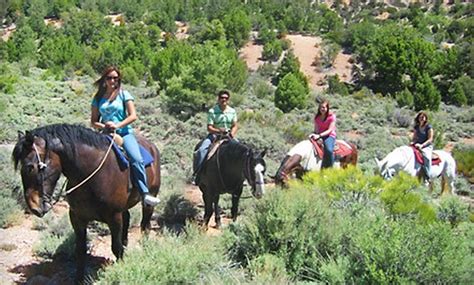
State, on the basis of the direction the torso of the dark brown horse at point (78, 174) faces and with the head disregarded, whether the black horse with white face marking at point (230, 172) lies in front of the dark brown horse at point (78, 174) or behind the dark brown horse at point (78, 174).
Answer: behind

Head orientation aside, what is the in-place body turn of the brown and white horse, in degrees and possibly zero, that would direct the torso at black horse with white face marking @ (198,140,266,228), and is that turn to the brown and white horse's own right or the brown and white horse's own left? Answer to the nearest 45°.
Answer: approximately 45° to the brown and white horse's own left

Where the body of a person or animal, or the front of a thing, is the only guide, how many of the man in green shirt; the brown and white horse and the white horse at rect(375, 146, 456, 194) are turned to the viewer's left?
2

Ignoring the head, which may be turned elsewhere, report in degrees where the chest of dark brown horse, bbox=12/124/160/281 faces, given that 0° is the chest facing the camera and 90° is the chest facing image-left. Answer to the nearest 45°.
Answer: approximately 45°

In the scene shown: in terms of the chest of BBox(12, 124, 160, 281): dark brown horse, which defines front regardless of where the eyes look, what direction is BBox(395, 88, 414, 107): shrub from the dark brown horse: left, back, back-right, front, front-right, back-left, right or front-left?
back

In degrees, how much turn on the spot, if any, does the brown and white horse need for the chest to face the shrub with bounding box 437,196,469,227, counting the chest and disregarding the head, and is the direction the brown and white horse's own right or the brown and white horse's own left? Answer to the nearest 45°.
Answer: approximately 180°

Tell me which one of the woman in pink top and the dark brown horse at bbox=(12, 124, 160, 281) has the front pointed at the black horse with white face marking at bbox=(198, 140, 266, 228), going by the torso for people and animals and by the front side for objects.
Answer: the woman in pink top

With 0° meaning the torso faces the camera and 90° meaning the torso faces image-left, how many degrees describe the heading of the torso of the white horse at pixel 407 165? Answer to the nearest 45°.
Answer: approximately 90°

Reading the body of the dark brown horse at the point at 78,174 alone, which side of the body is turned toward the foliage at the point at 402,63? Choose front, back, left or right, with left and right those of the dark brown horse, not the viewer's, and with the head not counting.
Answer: back

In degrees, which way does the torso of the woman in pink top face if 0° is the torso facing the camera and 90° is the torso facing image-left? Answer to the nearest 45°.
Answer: approximately 45°

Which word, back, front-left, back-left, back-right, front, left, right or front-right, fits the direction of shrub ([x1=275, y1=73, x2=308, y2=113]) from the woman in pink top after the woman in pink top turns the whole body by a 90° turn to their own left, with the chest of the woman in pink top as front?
back-left

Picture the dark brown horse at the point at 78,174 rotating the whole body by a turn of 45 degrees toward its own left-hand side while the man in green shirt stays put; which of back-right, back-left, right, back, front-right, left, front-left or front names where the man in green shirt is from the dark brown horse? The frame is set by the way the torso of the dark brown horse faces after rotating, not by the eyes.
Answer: back-left

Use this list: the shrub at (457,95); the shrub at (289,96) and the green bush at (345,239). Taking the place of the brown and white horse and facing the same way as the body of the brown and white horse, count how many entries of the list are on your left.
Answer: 1

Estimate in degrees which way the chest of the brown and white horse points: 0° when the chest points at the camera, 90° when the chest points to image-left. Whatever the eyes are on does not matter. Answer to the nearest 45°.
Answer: approximately 90°
